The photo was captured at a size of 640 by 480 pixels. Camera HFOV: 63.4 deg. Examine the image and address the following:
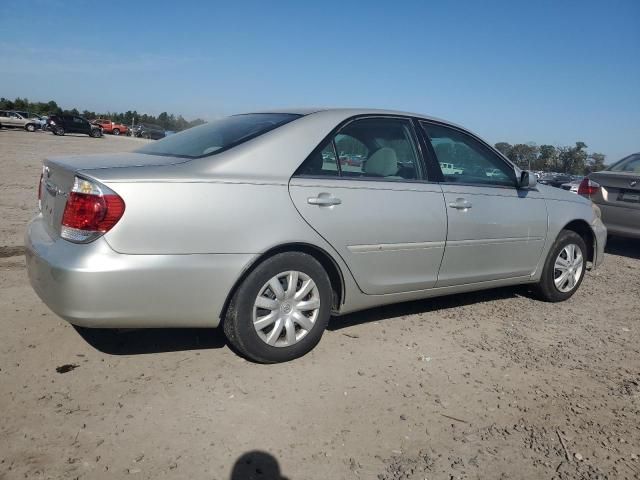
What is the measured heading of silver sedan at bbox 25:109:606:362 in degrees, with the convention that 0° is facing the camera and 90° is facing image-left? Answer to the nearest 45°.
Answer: approximately 225°

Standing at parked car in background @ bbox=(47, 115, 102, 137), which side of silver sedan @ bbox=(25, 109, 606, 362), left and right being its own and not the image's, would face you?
left

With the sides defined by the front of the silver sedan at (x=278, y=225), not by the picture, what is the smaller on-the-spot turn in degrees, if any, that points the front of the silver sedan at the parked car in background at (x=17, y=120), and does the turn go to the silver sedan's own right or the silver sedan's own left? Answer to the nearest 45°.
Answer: approximately 90° to the silver sedan's own left

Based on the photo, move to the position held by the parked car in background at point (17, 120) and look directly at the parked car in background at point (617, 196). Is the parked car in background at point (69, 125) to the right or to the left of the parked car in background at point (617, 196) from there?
left

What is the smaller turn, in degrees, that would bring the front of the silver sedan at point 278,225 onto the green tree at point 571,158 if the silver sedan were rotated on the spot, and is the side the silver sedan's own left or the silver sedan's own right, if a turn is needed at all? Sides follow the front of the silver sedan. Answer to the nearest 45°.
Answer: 0° — it already faces it

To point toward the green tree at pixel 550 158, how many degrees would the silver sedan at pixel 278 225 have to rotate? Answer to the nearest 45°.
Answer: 0° — it already faces it

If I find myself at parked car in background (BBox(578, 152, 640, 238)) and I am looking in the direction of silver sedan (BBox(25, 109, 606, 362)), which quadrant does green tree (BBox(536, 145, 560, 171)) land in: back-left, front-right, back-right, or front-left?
back-right
